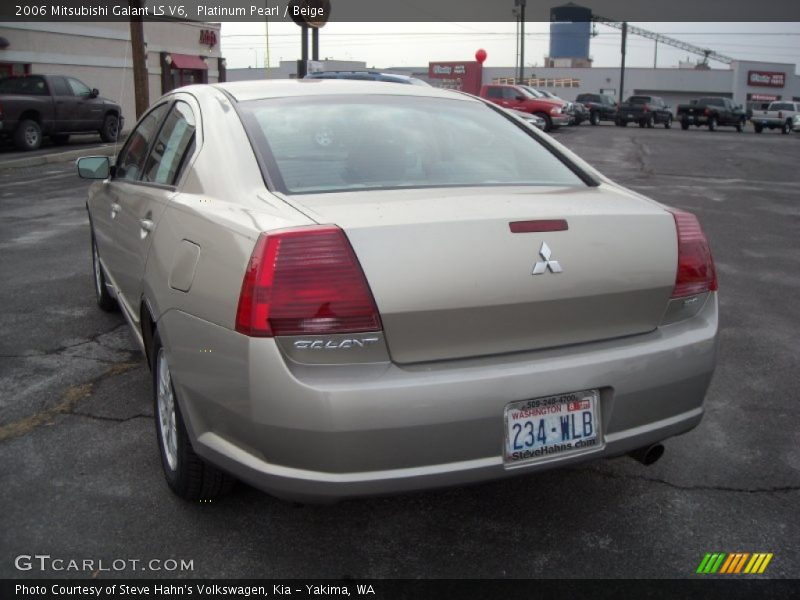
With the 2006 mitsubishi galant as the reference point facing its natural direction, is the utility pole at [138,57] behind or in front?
in front

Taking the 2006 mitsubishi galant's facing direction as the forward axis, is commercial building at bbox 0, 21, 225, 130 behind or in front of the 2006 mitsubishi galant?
in front

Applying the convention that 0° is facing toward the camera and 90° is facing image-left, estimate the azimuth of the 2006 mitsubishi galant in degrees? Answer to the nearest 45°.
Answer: approximately 135°

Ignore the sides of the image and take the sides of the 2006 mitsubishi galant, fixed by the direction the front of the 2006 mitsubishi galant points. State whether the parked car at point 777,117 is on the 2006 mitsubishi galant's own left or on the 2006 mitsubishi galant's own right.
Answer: on the 2006 mitsubishi galant's own right

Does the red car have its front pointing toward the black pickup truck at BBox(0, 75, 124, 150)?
no

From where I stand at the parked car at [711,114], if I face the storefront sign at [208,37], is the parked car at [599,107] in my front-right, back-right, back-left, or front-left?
front-right

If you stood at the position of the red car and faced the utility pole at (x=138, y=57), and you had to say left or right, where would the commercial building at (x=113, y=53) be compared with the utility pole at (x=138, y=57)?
right

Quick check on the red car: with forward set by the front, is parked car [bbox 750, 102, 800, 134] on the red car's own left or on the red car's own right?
on the red car's own left

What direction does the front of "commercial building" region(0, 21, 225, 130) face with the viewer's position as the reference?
facing the viewer and to the right of the viewer

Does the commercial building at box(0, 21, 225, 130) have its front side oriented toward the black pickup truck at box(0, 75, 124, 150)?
no

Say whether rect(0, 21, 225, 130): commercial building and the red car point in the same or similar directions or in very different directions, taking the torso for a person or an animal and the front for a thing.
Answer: same or similar directions

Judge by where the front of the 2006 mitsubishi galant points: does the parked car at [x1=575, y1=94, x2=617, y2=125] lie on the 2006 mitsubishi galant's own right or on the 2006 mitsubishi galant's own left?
on the 2006 mitsubishi galant's own right

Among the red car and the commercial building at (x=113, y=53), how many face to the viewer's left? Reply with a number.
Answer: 0
